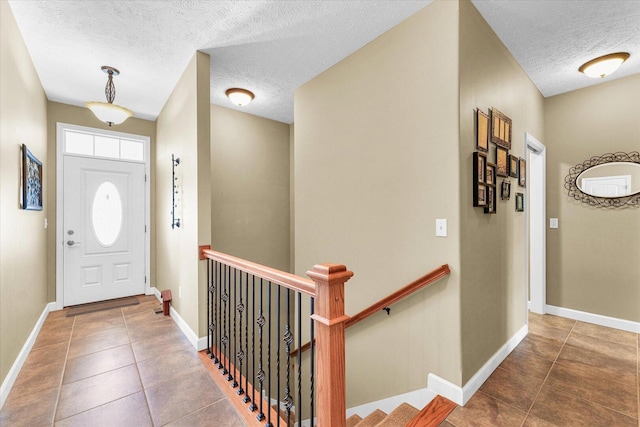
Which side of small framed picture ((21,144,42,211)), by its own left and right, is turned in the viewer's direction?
right

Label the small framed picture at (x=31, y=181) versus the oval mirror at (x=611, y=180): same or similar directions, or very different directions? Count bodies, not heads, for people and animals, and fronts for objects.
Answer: very different directions

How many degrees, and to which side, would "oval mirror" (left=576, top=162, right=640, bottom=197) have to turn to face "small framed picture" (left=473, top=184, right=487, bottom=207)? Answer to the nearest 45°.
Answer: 0° — it already faces it

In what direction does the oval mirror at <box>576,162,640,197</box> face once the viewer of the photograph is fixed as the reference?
facing the viewer
